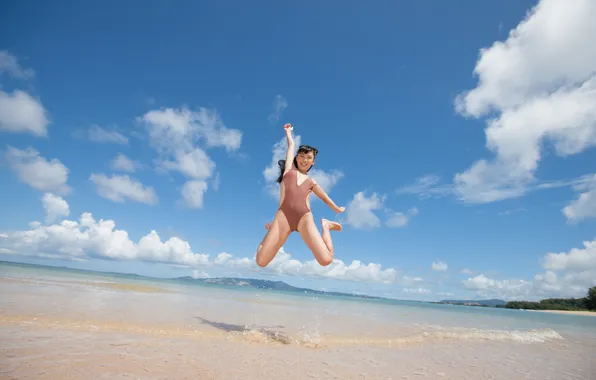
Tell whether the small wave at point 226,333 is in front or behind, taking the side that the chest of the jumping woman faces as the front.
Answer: behind

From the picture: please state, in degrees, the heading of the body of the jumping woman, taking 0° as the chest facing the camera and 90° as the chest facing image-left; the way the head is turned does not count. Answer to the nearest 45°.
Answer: approximately 0°
